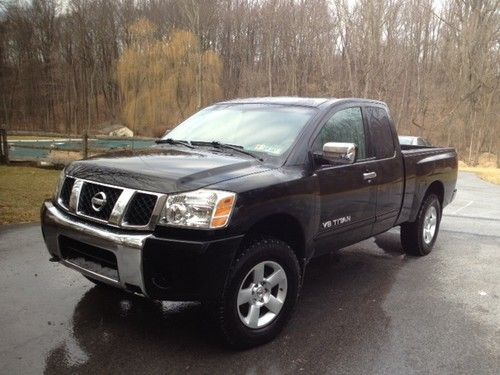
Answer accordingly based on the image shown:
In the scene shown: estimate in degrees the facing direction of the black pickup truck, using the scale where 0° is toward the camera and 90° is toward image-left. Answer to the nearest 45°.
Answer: approximately 45°

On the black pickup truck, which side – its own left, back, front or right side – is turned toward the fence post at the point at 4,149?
right
